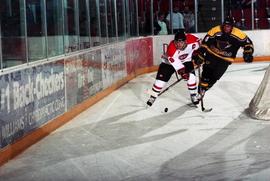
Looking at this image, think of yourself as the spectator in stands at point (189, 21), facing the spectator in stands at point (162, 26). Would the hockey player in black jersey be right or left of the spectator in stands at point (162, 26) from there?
left

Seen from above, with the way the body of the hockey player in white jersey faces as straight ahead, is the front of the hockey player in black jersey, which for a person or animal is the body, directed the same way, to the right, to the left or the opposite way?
the same way
